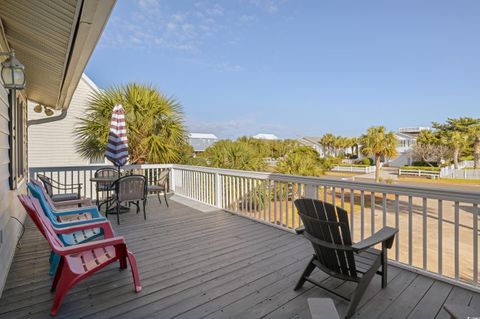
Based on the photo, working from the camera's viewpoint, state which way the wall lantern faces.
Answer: facing to the right of the viewer

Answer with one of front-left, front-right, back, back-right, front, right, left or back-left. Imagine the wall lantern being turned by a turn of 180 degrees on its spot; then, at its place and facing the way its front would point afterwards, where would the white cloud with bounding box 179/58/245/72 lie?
back-right

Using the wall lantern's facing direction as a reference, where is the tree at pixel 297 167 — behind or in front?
in front

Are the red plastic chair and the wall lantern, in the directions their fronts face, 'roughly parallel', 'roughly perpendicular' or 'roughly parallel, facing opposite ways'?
roughly parallel

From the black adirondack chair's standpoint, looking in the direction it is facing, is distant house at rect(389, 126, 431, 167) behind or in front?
in front

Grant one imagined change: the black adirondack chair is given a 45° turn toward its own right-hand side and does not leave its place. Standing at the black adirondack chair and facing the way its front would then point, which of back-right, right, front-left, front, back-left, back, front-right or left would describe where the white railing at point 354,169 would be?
left

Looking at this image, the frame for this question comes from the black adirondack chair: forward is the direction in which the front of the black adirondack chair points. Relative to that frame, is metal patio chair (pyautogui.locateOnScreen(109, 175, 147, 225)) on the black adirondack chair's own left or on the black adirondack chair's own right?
on the black adirondack chair's own left

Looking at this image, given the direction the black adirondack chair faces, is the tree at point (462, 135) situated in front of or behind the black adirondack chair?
in front

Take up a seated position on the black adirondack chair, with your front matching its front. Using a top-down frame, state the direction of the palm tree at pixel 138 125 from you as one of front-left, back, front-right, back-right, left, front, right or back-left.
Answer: left

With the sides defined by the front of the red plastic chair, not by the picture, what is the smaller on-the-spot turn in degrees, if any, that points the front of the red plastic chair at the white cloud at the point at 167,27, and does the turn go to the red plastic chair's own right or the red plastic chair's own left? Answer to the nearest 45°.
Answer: approximately 90° to the red plastic chair's own left

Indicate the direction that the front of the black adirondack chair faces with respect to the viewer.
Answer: facing away from the viewer and to the right of the viewer

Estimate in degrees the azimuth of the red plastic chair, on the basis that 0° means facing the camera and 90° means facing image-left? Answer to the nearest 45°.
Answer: approximately 270°

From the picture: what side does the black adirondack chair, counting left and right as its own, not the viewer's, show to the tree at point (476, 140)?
front

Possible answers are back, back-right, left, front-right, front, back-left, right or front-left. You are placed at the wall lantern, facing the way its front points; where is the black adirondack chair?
front-right

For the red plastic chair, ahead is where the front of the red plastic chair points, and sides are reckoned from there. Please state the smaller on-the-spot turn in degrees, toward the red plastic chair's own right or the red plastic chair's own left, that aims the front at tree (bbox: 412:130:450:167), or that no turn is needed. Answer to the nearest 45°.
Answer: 0° — it already faces it

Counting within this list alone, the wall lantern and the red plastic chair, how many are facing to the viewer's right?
2

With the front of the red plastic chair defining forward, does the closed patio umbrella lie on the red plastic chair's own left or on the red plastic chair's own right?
on the red plastic chair's own left
